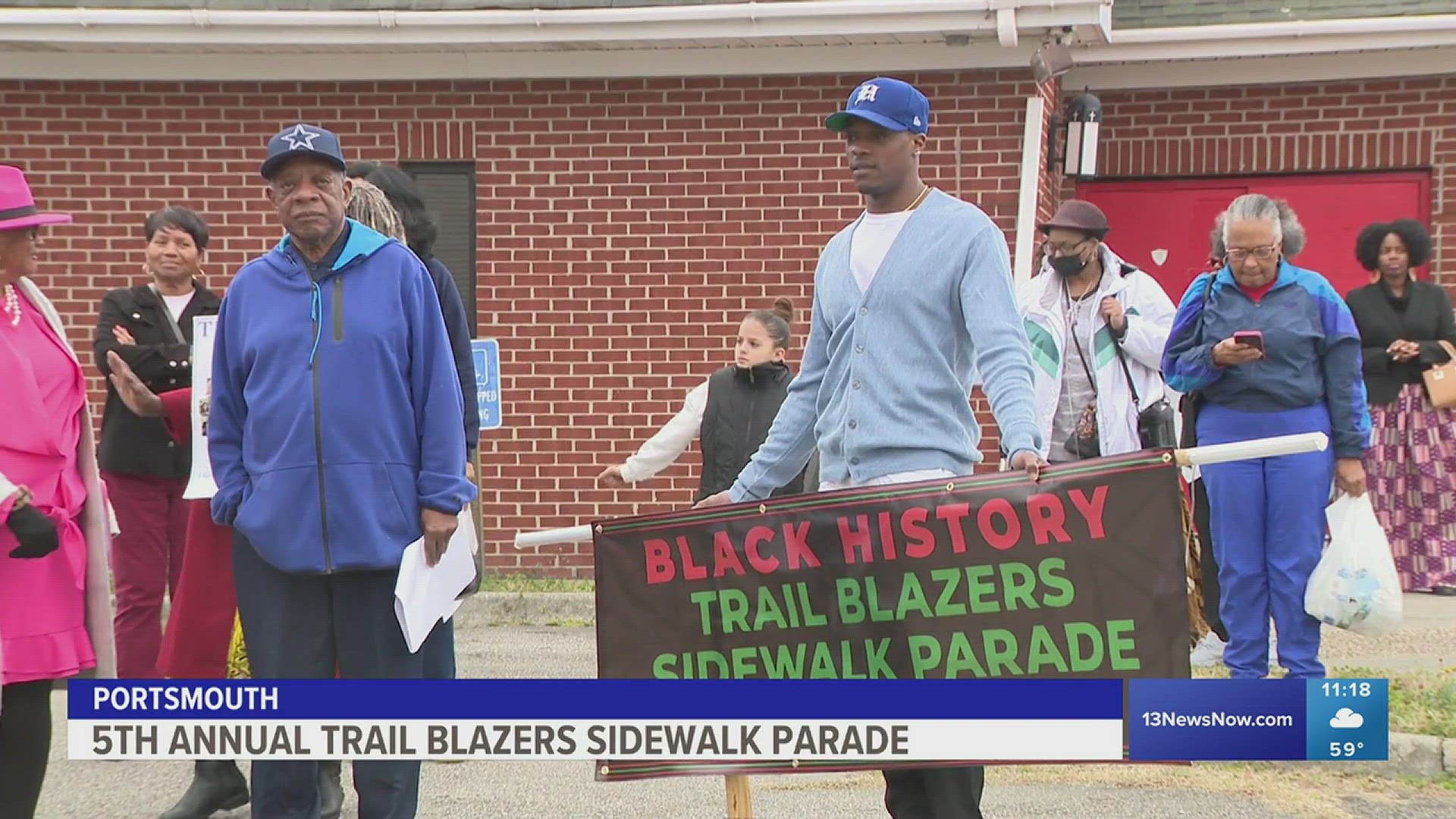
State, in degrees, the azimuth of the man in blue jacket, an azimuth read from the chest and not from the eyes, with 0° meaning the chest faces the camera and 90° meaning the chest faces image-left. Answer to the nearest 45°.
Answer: approximately 0°

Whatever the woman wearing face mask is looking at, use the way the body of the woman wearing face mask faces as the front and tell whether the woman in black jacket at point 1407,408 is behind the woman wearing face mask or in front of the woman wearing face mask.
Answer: behind

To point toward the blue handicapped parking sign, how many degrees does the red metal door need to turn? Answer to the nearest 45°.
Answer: approximately 45° to its right

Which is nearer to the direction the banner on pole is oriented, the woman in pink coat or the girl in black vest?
the woman in pink coat

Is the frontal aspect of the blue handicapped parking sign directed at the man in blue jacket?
yes

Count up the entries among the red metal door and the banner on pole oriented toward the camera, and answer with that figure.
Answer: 2

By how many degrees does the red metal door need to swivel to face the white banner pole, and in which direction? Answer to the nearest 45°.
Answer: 0° — it already faces it
